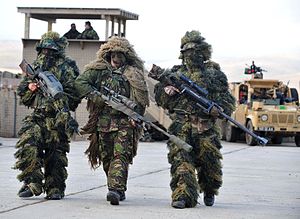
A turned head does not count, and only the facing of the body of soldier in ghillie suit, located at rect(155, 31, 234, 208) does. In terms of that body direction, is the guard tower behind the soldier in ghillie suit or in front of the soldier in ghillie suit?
behind

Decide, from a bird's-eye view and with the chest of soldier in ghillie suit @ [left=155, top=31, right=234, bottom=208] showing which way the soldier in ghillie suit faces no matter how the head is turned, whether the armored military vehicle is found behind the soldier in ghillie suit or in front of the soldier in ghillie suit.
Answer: behind

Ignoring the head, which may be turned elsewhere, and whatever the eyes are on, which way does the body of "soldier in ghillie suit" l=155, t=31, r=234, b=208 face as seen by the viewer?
toward the camera

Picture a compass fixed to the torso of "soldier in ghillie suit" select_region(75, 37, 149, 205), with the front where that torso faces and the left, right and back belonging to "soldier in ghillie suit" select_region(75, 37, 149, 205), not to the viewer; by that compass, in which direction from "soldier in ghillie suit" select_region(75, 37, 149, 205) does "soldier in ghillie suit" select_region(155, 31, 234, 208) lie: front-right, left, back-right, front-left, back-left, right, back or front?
left

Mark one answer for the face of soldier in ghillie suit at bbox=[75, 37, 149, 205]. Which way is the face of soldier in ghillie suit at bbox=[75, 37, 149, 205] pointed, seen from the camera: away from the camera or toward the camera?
toward the camera

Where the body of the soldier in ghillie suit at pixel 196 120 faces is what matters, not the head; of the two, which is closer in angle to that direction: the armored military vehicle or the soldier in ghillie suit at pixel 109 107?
the soldier in ghillie suit

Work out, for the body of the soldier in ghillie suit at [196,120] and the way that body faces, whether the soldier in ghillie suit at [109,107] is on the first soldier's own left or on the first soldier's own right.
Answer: on the first soldier's own right

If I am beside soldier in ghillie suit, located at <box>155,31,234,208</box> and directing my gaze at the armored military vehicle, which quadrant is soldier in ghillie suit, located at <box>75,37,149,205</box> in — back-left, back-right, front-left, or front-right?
back-left

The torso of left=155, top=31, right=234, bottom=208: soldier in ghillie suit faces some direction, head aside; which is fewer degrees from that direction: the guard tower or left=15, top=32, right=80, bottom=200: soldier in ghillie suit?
the soldier in ghillie suit

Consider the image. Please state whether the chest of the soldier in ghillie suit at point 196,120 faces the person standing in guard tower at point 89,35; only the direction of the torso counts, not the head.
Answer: no

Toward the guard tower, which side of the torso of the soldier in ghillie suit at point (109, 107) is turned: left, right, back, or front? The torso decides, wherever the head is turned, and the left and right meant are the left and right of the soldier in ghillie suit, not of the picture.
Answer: back

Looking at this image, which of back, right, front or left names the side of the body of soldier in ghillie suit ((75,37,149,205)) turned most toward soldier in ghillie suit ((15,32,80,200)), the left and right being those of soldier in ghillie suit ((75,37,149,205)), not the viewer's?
right

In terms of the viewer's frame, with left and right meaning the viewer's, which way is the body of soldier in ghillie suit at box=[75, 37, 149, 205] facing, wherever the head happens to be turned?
facing the viewer

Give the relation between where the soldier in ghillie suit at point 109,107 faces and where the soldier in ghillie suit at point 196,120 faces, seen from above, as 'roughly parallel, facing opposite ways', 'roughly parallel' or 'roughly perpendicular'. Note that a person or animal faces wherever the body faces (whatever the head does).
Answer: roughly parallel

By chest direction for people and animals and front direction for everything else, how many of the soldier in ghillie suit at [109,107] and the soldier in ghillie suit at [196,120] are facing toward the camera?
2
